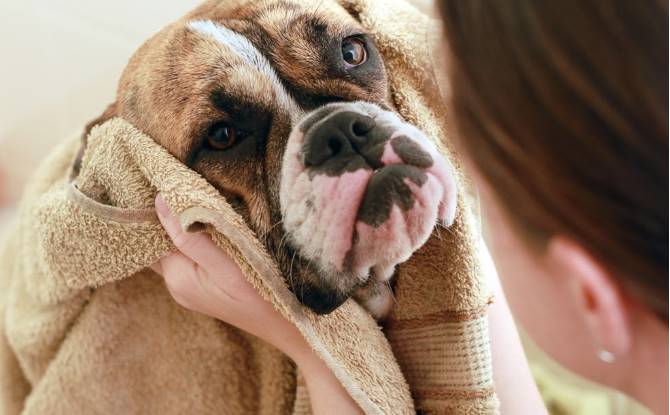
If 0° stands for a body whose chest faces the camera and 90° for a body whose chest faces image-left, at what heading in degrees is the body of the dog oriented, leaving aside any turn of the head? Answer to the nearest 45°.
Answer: approximately 315°
